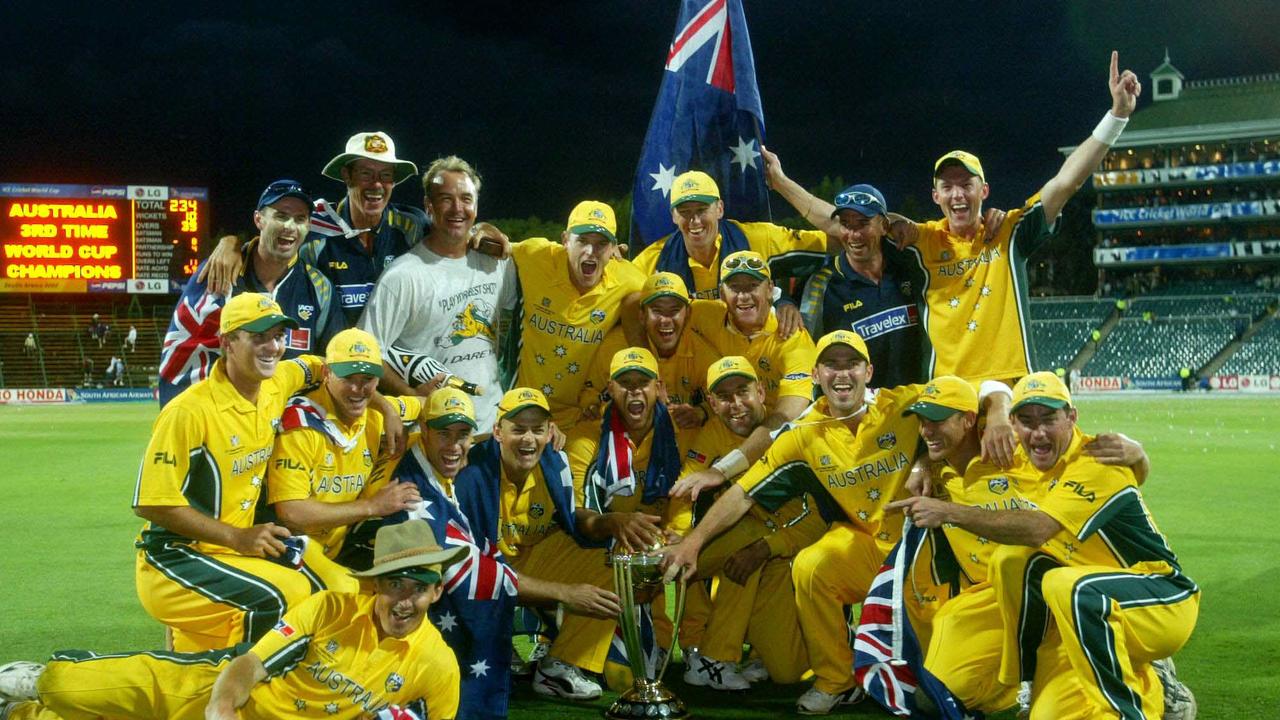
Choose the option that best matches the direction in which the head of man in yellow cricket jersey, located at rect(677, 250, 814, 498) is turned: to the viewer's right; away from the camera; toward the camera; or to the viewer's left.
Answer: toward the camera

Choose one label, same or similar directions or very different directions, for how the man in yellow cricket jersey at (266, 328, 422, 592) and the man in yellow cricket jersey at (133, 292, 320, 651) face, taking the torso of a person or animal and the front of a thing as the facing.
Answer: same or similar directions

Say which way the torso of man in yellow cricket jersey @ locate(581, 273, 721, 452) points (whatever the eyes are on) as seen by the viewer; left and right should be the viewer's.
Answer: facing the viewer

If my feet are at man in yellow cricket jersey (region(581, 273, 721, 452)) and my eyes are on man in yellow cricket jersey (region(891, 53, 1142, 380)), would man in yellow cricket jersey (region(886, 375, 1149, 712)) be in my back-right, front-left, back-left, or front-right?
front-right

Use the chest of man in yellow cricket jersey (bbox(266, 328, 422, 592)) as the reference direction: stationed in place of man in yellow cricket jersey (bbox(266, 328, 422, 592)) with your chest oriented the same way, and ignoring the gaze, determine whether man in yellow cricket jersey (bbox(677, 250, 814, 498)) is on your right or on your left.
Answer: on your left

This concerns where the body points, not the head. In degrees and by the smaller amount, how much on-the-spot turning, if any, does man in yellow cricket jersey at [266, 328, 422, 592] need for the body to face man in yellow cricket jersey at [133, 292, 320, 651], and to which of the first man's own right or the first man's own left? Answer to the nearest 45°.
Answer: approximately 90° to the first man's own right

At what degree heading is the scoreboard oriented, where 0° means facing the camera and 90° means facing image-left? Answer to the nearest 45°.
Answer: approximately 0°

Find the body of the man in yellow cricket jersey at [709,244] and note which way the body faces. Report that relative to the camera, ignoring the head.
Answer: toward the camera

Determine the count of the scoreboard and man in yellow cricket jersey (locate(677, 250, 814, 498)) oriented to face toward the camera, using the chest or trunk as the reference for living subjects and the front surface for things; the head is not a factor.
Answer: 2

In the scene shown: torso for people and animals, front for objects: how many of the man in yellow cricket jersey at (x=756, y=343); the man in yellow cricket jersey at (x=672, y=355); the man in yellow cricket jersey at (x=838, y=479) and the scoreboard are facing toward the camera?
4

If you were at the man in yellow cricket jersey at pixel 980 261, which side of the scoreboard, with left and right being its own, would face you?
front

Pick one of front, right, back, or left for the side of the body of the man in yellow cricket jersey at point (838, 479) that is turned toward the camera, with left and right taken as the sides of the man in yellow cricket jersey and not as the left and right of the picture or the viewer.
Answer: front

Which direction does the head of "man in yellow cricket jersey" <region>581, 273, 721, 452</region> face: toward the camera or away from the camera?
toward the camera

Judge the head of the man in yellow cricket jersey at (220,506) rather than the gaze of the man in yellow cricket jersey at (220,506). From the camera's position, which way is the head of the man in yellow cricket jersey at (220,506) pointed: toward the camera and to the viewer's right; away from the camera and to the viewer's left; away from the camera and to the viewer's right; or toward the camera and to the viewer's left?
toward the camera and to the viewer's right

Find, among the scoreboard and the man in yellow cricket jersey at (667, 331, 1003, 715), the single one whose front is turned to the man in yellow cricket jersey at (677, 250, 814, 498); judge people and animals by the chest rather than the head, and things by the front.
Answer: the scoreboard
